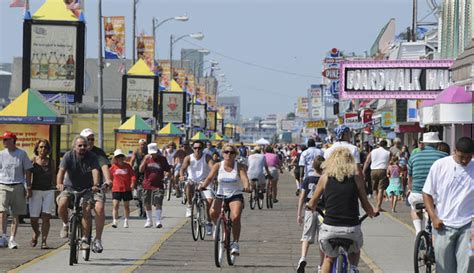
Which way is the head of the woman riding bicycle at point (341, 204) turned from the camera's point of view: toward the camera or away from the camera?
away from the camera

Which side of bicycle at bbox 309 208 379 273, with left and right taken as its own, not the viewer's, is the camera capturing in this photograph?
back

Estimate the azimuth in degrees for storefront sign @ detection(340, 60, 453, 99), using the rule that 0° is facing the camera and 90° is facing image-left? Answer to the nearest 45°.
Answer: approximately 0°

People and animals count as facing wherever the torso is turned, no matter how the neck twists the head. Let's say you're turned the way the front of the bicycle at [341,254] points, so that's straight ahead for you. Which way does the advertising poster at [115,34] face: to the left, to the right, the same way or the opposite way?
the opposite way

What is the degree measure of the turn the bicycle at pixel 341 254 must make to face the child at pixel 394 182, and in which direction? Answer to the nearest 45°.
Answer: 0° — it already faces them

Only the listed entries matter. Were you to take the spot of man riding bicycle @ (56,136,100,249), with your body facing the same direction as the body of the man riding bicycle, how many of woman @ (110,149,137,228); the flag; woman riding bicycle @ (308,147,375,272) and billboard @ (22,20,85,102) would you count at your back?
3

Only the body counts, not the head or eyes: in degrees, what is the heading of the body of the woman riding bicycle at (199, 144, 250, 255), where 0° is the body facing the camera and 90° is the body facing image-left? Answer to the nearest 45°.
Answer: approximately 0°

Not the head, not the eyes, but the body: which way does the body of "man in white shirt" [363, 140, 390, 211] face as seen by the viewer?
away from the camera

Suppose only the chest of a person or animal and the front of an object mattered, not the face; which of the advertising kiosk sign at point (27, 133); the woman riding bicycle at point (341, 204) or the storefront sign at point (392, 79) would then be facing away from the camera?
the woman riding bicycle

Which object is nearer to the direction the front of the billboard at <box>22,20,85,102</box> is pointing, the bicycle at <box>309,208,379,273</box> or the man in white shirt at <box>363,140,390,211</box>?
the bicycle
